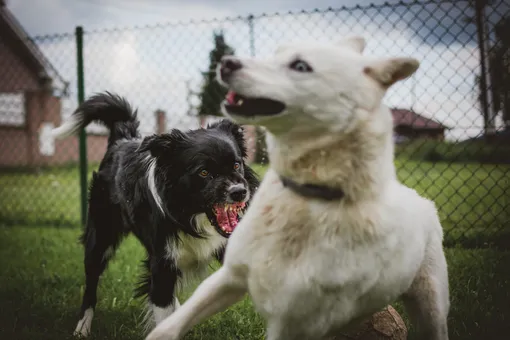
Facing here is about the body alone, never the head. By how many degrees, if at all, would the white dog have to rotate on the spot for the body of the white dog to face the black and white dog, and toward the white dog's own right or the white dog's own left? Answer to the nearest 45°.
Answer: approximately 90° to the white dog's own right

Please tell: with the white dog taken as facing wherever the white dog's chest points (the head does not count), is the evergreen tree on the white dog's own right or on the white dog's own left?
on the white dog's own right

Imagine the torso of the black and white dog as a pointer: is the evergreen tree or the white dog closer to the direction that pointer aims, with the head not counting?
the white dog

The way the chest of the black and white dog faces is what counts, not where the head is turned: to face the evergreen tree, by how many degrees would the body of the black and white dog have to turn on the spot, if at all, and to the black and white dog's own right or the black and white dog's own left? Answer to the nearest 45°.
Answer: approximately 135° to the black and white dog's own left

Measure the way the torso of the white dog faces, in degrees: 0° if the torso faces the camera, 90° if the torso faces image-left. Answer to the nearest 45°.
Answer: approximately 45°
